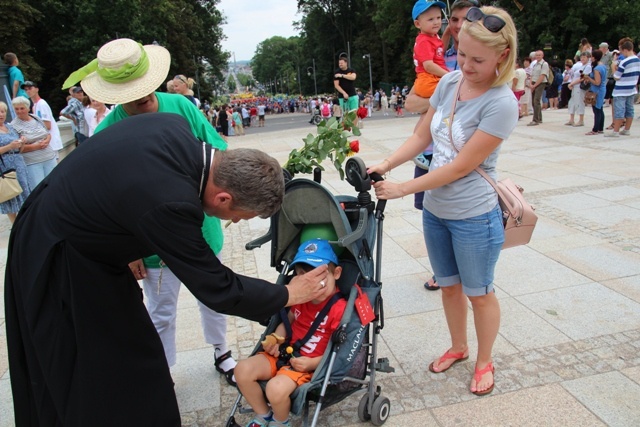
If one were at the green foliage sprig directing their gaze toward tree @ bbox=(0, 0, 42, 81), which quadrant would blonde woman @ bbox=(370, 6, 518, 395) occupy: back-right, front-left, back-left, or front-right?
back-right

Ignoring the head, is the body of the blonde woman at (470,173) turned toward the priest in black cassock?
yes

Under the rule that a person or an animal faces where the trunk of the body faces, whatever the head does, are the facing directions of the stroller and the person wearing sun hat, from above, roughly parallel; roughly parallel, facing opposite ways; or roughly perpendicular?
roughly perpendicular

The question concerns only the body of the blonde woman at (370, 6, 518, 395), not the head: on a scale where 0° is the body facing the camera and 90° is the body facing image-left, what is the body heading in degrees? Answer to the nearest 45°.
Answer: approximately 45°

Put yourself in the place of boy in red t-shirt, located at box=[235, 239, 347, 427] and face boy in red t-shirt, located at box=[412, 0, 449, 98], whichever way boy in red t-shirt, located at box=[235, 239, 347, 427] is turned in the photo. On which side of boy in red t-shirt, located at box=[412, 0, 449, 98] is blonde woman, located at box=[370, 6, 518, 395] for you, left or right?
right

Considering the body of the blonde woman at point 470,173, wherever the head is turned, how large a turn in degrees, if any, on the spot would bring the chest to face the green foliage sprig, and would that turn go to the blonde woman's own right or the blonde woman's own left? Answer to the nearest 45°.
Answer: approximately 45° to the blonde woman's own right

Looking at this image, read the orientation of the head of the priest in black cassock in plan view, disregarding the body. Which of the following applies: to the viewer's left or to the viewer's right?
to the viewer's right

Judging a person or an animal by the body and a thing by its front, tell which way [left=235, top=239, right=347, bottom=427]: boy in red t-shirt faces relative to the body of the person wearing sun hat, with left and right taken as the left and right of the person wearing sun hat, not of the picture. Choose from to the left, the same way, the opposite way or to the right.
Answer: to the right

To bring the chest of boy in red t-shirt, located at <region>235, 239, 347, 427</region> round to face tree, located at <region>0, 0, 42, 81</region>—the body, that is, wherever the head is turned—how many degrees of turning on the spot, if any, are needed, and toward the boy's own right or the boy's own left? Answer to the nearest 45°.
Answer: approximately 90° to the boy's own right

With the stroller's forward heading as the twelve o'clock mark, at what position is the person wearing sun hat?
The person wearing sun hat is roughly at 2 o'clock from the stroller.

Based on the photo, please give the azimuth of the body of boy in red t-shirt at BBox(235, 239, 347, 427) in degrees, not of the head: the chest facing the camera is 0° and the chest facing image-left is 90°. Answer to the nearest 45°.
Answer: approximately 45°

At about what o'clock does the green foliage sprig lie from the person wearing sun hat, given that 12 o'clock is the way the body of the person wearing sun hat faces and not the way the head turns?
The green foliage sprig is roughly at 11 o'clock from the person wearing sun hat.
